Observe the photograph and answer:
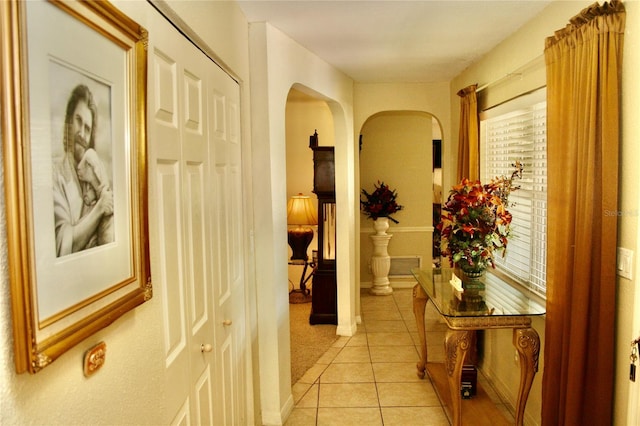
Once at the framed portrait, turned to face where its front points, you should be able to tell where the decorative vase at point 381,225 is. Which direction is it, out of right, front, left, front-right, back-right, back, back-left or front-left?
left

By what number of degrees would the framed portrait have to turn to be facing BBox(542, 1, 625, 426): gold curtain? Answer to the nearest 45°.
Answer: approximately 45° to its left

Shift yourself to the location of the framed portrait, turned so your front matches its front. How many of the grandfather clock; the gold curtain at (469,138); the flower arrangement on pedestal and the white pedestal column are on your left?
4

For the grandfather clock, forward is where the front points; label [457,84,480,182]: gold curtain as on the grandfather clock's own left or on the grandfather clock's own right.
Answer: on the grandfather clock's own left

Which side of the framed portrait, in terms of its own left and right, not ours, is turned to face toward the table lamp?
left

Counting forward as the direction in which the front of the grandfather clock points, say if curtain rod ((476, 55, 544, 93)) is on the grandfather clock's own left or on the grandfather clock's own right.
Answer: on the grandfather clock's own left

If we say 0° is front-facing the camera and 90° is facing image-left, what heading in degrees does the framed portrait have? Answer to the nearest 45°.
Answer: approximately 315°

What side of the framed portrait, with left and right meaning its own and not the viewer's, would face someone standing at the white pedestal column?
left

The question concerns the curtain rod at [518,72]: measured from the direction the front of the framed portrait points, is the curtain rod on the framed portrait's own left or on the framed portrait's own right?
on the framed portrait's own left
